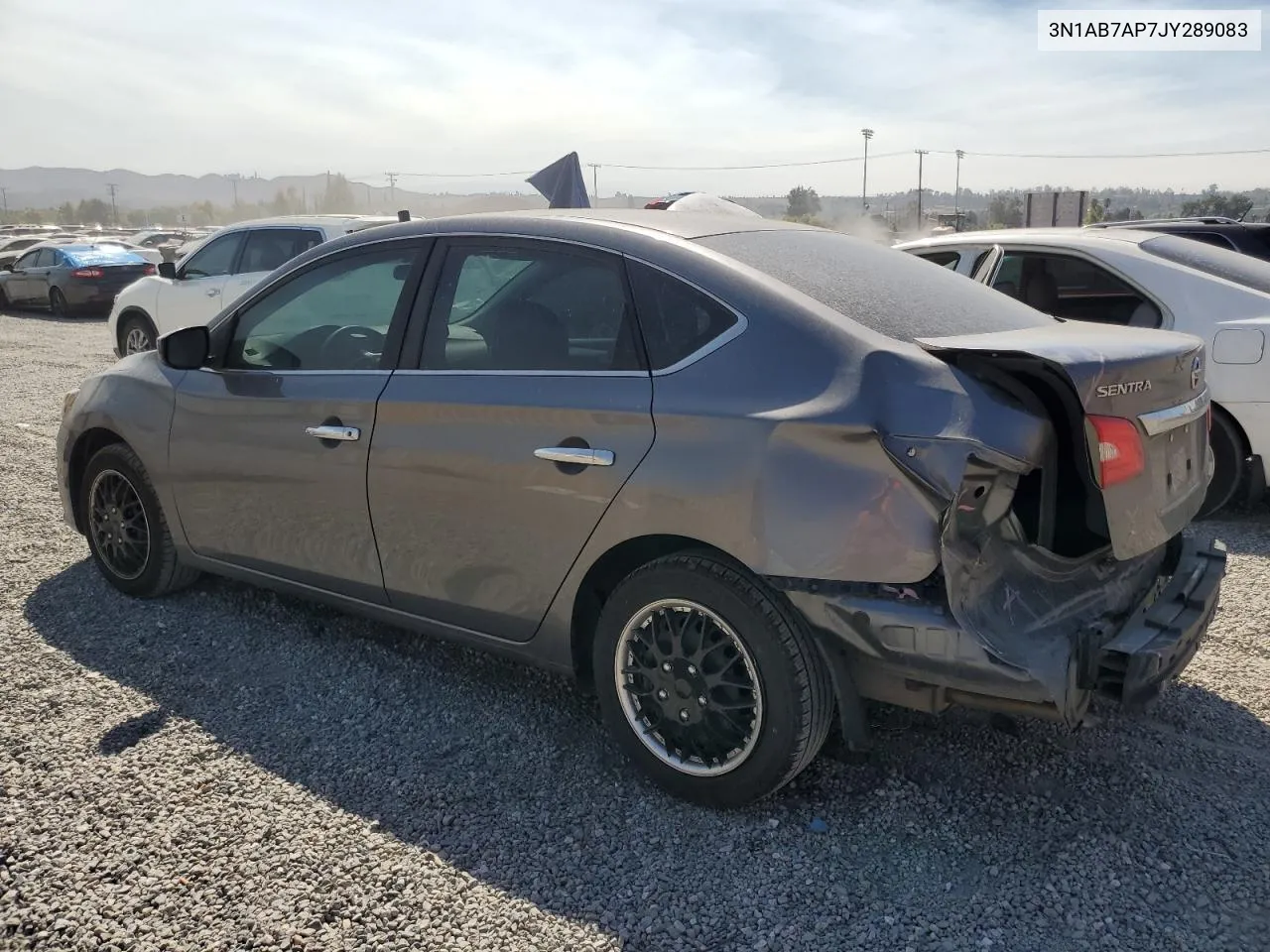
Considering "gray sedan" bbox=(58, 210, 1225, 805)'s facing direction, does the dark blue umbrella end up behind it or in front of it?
in front

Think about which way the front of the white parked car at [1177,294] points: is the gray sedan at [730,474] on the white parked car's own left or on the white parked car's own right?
on the white parked car's own left

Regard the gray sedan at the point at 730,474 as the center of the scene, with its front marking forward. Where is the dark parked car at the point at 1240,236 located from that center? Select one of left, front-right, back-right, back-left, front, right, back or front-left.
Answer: right

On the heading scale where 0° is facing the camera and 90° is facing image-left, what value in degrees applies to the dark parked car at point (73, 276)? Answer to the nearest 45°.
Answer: approximately 135°

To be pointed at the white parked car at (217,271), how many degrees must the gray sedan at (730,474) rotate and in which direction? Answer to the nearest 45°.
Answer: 0° — it already faces it

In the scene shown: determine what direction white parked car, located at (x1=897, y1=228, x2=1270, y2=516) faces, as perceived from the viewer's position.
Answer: facing away from the viewer and to the left of the viewer

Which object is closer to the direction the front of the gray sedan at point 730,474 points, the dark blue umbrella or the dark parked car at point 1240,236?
the dark blue umbrella

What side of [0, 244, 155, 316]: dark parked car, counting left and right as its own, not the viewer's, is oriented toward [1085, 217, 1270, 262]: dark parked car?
back

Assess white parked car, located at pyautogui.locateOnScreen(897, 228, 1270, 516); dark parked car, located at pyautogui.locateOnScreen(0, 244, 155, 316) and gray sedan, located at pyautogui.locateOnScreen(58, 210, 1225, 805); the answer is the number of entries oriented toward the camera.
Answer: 0

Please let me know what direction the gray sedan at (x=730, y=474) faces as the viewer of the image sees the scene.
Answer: facing away from the viewer and to the left of the viewer

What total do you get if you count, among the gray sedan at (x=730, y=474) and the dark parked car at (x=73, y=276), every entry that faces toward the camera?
0

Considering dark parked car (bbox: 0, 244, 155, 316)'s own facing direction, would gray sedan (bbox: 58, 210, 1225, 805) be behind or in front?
behind
